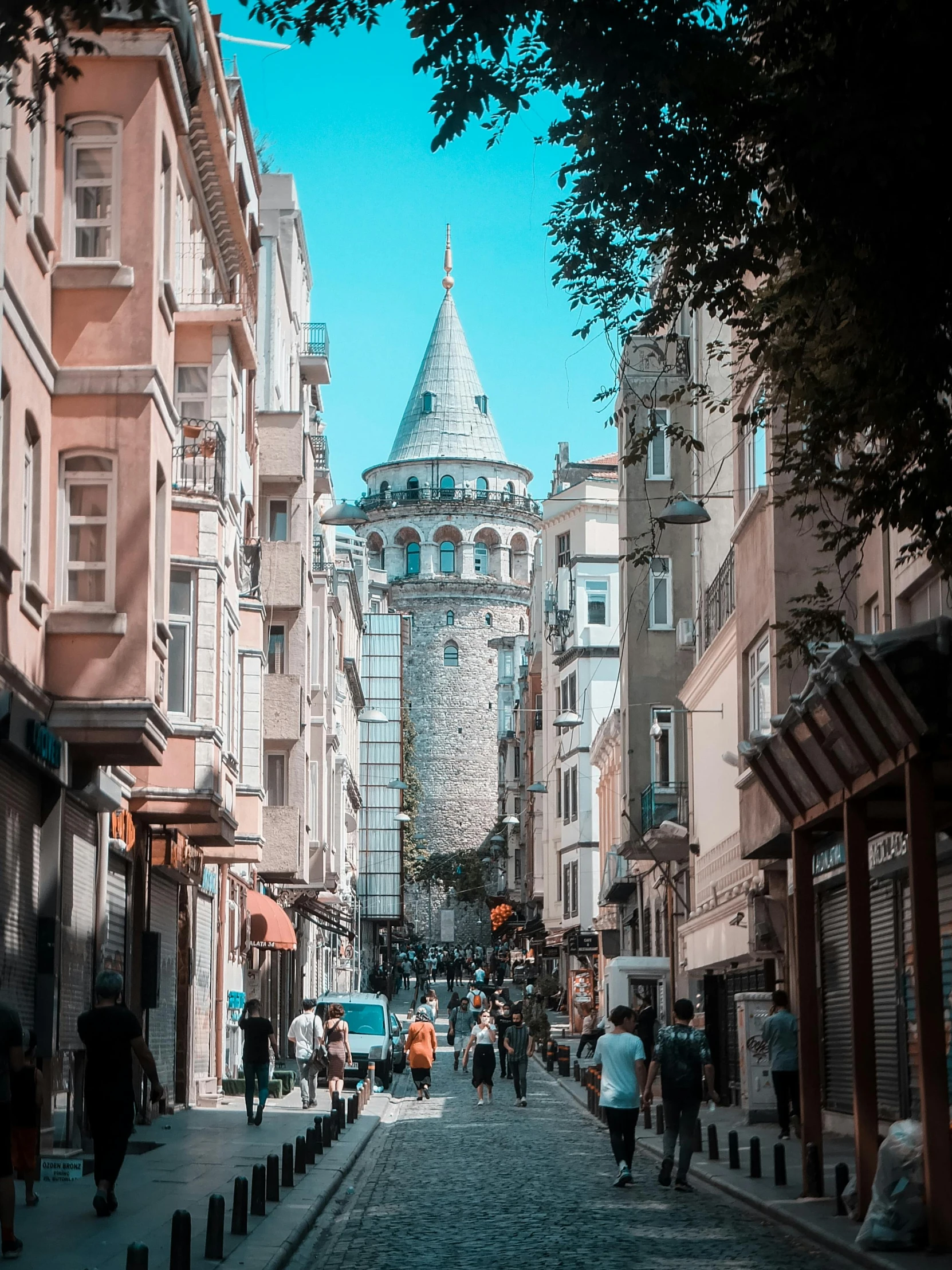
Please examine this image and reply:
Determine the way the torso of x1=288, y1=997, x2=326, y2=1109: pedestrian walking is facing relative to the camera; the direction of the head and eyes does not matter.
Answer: away from the camera

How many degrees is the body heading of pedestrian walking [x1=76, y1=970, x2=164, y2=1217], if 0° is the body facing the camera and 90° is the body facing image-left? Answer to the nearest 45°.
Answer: approximately 180°

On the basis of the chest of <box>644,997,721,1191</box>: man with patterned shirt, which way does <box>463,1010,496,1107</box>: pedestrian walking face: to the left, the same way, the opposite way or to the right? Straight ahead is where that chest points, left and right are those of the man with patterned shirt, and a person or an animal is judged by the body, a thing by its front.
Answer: the opposite way

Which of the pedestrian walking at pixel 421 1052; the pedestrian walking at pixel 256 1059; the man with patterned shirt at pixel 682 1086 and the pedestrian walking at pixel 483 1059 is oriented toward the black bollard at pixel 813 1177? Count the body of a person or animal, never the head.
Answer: the pedestrian walking at pixel 483 1059

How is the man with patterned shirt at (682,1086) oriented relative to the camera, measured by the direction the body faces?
away from the camera

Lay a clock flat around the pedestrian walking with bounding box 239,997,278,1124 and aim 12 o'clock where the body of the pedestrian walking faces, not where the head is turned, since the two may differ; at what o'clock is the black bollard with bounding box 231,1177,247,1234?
The black bollard is roughly at 6 o'clock from the pedestrian walking.

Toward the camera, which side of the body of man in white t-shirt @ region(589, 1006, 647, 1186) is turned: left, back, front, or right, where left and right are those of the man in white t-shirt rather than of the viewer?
back

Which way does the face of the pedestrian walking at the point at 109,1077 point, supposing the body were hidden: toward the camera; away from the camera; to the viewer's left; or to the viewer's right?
away from the camera

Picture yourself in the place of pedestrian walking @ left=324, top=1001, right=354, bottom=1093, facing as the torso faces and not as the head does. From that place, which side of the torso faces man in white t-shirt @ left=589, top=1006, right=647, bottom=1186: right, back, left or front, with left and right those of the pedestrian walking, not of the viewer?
back

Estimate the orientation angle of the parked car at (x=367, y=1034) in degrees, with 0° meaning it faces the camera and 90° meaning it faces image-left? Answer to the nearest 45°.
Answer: approximately 0°

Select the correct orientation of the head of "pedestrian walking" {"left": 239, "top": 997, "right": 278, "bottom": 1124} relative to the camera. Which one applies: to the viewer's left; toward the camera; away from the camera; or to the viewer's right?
away from the camera

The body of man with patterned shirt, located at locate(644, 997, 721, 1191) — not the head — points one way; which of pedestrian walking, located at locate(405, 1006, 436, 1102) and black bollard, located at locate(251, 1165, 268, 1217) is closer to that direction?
the pedestrian walking

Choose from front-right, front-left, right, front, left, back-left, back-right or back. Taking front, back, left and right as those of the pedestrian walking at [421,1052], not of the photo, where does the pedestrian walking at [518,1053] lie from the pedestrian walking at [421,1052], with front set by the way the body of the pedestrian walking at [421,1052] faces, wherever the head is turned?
back-right

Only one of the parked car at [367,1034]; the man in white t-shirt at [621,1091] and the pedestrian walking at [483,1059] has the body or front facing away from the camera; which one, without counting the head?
the man in white t-shirt

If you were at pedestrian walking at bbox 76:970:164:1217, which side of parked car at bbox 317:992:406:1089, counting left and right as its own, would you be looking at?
front

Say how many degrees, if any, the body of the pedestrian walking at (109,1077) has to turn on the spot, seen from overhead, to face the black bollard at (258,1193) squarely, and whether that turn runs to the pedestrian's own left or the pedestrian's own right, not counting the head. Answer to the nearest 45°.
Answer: approximately 45° to the pedestrian's own right
